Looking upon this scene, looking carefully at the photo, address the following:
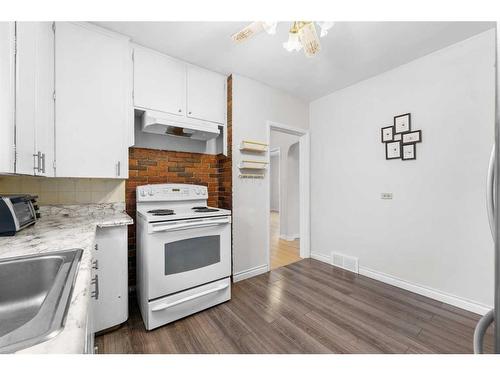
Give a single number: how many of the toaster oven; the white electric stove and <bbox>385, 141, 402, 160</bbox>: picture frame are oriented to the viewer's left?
0

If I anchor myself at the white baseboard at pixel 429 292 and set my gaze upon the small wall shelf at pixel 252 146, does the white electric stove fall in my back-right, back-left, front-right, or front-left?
front-left

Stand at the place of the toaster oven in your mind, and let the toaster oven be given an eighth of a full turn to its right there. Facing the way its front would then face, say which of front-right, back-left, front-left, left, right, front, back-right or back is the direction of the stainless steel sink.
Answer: front

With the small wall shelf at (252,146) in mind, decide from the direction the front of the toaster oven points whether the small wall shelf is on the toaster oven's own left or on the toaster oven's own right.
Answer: on the toaster oven's own left

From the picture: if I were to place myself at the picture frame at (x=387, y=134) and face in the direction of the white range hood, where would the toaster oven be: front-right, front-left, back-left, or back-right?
front-left

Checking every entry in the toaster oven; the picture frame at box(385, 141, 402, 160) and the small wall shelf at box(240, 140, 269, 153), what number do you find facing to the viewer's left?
0

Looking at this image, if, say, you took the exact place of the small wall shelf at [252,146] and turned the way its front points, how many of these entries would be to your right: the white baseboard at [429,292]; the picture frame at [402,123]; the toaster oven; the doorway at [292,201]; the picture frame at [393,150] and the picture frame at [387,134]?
1

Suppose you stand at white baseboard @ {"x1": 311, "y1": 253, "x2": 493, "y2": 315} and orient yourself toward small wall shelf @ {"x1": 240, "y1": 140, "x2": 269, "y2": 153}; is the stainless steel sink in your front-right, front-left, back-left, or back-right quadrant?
front-left

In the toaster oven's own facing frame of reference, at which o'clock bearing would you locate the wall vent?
The wall vent is roughly at 11 o'clock from the toaster oven.

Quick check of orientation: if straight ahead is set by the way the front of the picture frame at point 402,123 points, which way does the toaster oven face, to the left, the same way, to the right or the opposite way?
the opposite way

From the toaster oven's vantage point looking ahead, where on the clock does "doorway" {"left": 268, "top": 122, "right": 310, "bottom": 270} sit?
The doorway is roughly at 10 o'clock from the toaster oven.

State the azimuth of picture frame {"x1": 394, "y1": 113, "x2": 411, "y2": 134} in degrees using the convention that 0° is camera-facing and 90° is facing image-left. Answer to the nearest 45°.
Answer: approximately 45°

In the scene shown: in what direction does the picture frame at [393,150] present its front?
toward the camera

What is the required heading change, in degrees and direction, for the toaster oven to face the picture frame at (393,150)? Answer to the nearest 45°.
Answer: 0° — it already faces it

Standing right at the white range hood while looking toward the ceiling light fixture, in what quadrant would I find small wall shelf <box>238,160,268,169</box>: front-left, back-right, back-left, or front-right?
front-left

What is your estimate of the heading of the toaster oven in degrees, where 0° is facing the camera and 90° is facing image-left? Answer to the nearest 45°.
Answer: approximately 315°

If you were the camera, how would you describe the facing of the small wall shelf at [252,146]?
facing the viewer and to the right of the viewer
